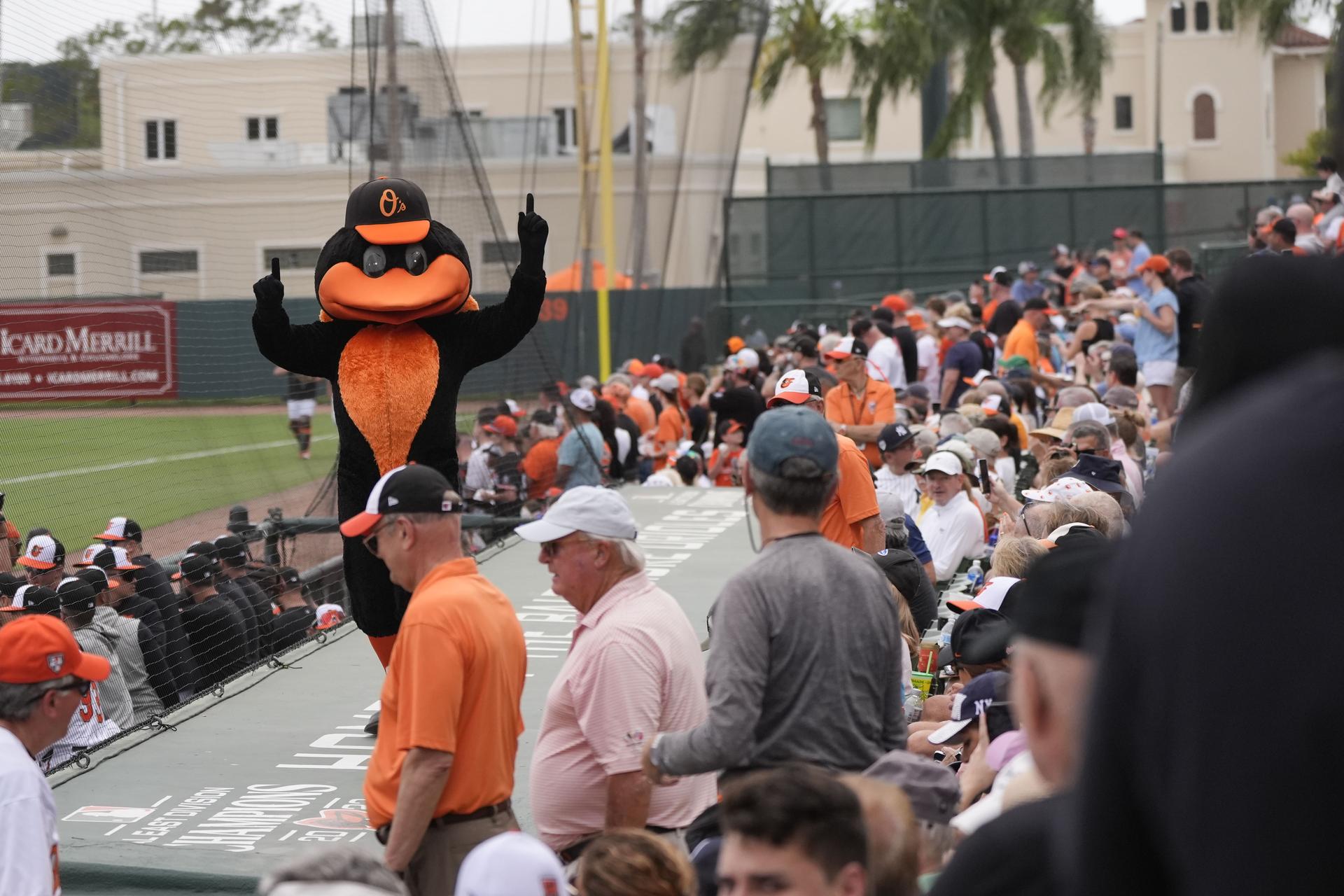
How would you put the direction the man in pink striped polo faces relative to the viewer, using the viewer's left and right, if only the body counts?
facing to the left of the viewer

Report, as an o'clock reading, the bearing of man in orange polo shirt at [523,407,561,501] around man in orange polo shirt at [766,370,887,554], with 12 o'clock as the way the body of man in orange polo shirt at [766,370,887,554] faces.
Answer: man in orange polo shirt at [523,407,561,501] is roughly at 4 o'clock from man in orange polo shirt at [766,370,887,554].

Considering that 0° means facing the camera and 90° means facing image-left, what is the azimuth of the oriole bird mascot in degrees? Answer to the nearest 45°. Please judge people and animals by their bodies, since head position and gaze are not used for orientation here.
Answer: approximately 0°

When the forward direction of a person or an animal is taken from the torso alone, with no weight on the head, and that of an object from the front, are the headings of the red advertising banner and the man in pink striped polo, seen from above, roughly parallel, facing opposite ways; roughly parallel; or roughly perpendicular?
roughly perpendicular

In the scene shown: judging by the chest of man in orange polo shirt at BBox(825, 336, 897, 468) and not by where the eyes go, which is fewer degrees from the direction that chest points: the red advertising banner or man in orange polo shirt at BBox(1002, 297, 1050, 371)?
the red advertising banner

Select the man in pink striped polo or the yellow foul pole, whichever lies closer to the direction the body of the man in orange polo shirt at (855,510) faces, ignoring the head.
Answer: the man in pink striped polo

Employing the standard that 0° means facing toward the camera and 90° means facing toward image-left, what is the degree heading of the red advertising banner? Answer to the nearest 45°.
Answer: approximately 0°

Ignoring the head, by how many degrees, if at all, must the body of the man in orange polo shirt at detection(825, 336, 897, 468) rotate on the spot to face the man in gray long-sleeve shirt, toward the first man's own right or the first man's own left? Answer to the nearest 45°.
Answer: approximately 45° to the first man's own left

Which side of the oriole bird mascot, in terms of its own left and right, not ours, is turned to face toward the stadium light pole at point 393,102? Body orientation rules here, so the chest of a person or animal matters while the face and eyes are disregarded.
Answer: back
